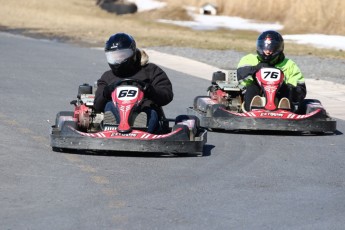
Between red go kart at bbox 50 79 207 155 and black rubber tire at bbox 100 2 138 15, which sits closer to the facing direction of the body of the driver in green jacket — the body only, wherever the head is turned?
the red go kart

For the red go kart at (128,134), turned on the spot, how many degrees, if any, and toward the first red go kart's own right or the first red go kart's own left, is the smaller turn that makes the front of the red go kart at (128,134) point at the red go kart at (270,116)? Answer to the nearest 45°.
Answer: approximately 135° to the first red go kart's own left

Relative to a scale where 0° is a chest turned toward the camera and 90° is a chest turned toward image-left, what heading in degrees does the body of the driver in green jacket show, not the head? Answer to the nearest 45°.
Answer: approximately 0°

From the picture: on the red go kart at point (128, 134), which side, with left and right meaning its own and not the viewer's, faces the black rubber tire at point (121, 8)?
back

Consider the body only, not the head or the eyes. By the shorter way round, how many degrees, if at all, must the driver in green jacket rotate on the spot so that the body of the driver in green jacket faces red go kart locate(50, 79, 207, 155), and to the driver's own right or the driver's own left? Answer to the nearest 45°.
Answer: approximately 45° to the driver's own right

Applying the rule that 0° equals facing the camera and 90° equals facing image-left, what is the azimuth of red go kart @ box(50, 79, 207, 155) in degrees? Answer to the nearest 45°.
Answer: approximately 0°

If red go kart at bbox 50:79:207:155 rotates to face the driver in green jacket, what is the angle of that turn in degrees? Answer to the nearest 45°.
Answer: approximately 135° to its left

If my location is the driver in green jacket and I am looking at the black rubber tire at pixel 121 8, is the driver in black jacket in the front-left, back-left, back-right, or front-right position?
back-left
